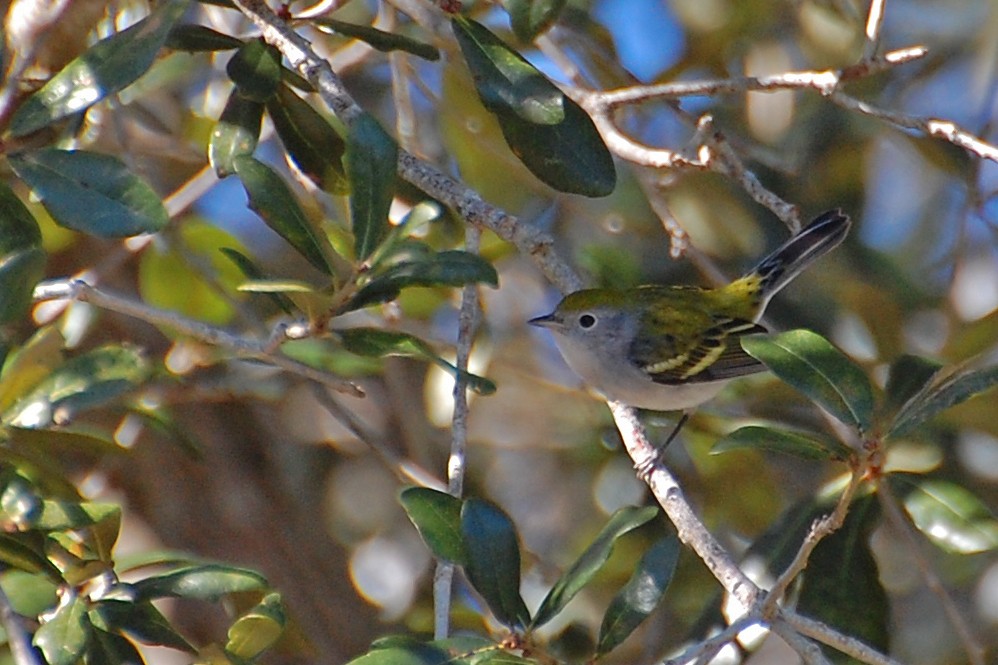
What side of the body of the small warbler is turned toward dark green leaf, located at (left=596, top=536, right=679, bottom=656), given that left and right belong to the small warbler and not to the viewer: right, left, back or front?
left

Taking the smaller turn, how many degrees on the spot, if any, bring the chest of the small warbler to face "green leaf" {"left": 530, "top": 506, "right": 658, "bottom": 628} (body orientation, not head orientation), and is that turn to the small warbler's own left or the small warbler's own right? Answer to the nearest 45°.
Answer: approximately 90° to the small warbler's own left

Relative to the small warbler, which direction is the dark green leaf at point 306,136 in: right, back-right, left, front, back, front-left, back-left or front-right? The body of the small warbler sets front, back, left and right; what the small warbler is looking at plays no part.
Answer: front-left

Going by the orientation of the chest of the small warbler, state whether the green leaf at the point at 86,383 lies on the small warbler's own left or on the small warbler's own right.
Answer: on the small warbler's own left

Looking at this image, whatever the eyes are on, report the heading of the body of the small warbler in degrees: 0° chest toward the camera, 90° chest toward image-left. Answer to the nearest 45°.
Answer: approximately 90°

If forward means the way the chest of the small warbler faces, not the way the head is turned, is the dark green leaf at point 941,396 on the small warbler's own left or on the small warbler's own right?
on the small warbler's own left

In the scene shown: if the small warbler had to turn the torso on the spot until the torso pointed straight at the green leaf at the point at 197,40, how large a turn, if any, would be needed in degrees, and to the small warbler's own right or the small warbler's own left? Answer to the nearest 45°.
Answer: approximately 45° to the small warbler's own left
